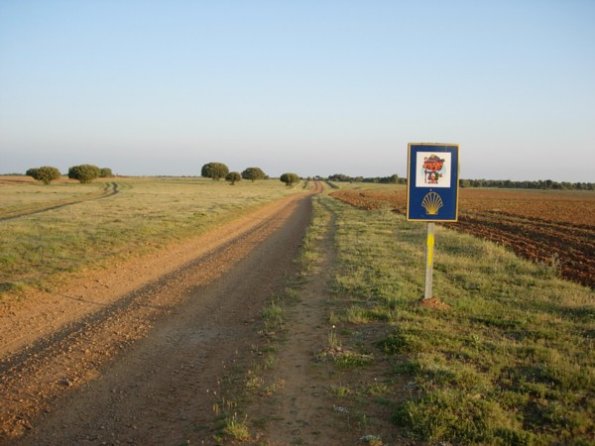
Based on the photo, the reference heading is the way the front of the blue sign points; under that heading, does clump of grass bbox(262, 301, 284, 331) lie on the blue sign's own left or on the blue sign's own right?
on the blue sign's own right

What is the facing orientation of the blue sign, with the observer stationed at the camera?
facing the viewer

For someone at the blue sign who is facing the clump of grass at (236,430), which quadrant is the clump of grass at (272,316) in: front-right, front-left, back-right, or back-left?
front-right

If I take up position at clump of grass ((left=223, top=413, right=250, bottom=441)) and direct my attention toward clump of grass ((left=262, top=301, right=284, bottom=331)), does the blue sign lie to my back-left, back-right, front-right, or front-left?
front-right

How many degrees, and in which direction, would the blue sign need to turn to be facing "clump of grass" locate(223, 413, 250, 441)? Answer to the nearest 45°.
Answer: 0° — it already faces it

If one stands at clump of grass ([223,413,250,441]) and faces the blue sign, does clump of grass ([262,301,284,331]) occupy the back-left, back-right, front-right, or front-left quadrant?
front-left
